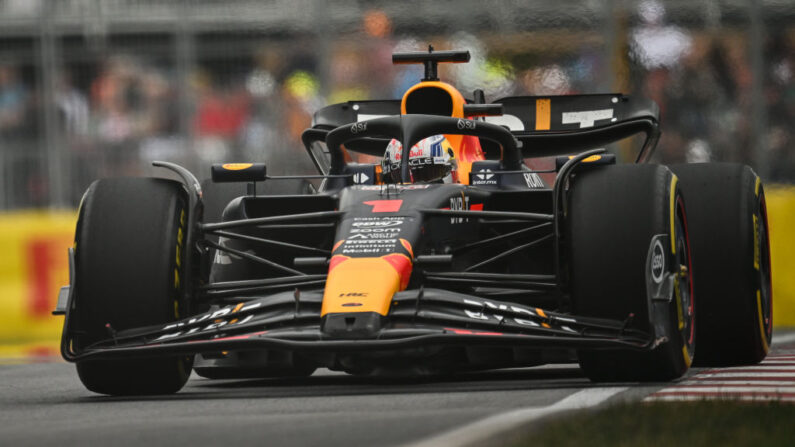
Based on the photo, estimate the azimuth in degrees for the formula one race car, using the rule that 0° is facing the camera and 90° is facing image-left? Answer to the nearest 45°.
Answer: approximately 0°
